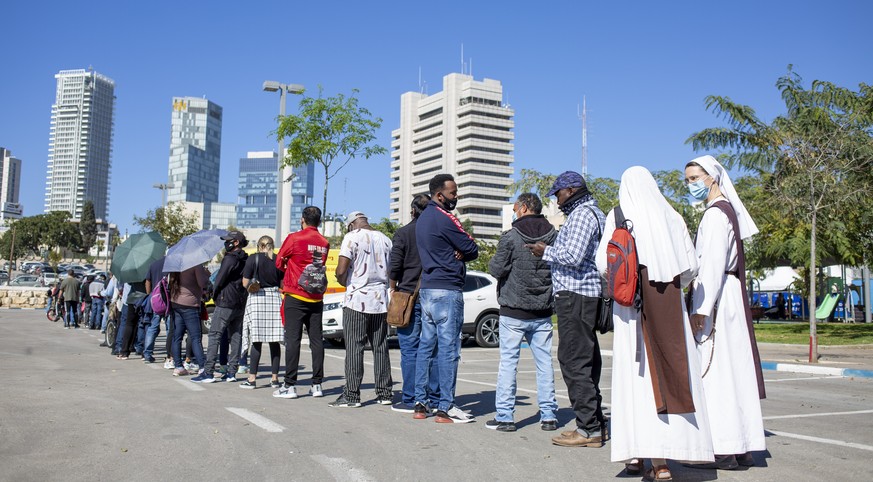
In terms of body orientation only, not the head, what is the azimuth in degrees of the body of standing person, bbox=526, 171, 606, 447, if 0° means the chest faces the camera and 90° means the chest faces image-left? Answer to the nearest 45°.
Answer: approximately 90°

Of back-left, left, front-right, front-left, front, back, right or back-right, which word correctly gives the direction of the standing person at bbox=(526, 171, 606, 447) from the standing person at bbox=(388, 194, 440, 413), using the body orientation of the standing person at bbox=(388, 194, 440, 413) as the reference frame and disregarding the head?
back

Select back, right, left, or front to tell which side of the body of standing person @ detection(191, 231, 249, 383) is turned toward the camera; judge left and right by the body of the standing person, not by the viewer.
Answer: left

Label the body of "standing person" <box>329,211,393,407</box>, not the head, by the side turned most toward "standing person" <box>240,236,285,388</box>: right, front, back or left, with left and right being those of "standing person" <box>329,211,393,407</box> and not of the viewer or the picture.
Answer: front

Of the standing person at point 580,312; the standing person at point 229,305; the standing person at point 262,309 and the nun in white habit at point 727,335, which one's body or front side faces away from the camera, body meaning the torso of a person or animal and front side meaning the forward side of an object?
the standing person at point 262,309

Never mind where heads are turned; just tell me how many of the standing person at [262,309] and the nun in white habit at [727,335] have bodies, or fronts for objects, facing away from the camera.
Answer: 1

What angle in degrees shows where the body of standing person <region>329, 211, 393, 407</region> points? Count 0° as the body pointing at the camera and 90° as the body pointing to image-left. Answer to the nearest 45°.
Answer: approximately 135°

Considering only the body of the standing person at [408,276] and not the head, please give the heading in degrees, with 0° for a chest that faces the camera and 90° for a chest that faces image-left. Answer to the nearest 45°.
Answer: approximately 135°

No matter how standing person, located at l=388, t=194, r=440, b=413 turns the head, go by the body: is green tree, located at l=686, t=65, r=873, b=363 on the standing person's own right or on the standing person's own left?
on the standing person's own right

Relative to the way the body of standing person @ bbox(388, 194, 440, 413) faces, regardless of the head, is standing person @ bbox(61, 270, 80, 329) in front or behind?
in front

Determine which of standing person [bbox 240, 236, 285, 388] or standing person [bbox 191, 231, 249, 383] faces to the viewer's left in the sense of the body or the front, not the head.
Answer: standing person [bbox 191, 231, 249, 383]

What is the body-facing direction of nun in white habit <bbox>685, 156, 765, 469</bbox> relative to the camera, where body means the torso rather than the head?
to the viewer's left

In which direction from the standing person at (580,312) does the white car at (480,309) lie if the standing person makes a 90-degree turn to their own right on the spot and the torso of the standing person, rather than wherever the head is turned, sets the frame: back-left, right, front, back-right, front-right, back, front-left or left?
front

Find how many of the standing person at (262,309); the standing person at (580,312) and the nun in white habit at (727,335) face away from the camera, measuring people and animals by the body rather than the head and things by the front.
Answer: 1

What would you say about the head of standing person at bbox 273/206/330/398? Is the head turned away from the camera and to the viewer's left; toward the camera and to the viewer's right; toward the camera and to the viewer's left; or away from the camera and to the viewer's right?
away from the camera and to the viewer's left

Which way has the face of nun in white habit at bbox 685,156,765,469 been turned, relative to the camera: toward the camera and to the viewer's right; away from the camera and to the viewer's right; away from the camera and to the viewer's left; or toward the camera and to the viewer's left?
toward the camera and to the viewer's left

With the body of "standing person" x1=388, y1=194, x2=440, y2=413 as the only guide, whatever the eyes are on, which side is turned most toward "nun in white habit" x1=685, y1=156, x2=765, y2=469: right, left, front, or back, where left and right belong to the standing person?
back

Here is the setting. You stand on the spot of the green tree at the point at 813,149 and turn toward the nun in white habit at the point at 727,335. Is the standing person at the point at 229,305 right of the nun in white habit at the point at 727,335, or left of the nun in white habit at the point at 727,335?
right
